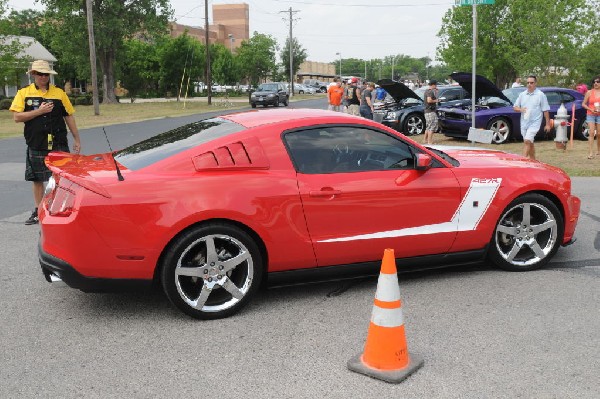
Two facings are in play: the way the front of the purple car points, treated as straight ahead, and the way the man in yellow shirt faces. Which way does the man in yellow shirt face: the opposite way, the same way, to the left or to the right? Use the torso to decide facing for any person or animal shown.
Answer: to the left

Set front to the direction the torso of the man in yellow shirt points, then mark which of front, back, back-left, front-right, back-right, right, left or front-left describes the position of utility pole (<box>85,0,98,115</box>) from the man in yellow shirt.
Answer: back

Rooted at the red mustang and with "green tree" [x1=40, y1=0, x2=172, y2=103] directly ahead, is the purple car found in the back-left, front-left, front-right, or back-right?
front-right

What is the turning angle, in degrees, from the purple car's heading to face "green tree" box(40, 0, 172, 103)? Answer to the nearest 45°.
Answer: approximately 90° to its right

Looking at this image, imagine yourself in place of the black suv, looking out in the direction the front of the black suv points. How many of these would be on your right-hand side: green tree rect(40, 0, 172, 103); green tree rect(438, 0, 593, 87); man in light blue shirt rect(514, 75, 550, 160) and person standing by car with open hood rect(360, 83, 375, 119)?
1

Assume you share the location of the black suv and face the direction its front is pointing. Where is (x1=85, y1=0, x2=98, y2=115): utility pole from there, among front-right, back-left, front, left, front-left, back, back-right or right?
front

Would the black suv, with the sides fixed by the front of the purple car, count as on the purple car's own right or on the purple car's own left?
on the purple car's own right

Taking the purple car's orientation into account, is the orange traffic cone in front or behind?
in front

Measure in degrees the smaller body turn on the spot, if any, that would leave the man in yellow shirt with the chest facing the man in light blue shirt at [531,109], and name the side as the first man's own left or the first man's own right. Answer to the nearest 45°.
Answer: approximately 90° to the first man's own left

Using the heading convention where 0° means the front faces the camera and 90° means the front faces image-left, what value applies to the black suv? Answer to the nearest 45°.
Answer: approximately 45°

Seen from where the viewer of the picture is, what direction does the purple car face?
facing the viewer and to the left of the viewer

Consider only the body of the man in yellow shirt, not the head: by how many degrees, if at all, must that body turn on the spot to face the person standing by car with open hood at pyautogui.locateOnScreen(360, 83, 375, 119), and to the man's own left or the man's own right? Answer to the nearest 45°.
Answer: approximately 135° to the man's own left

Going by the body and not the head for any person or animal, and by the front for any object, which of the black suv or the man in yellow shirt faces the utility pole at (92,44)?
the black suv

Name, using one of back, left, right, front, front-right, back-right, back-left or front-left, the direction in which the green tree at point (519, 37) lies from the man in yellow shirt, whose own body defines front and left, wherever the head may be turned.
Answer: back-left

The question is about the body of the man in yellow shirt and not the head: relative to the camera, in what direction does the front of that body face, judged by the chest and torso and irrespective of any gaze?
toward the camera
